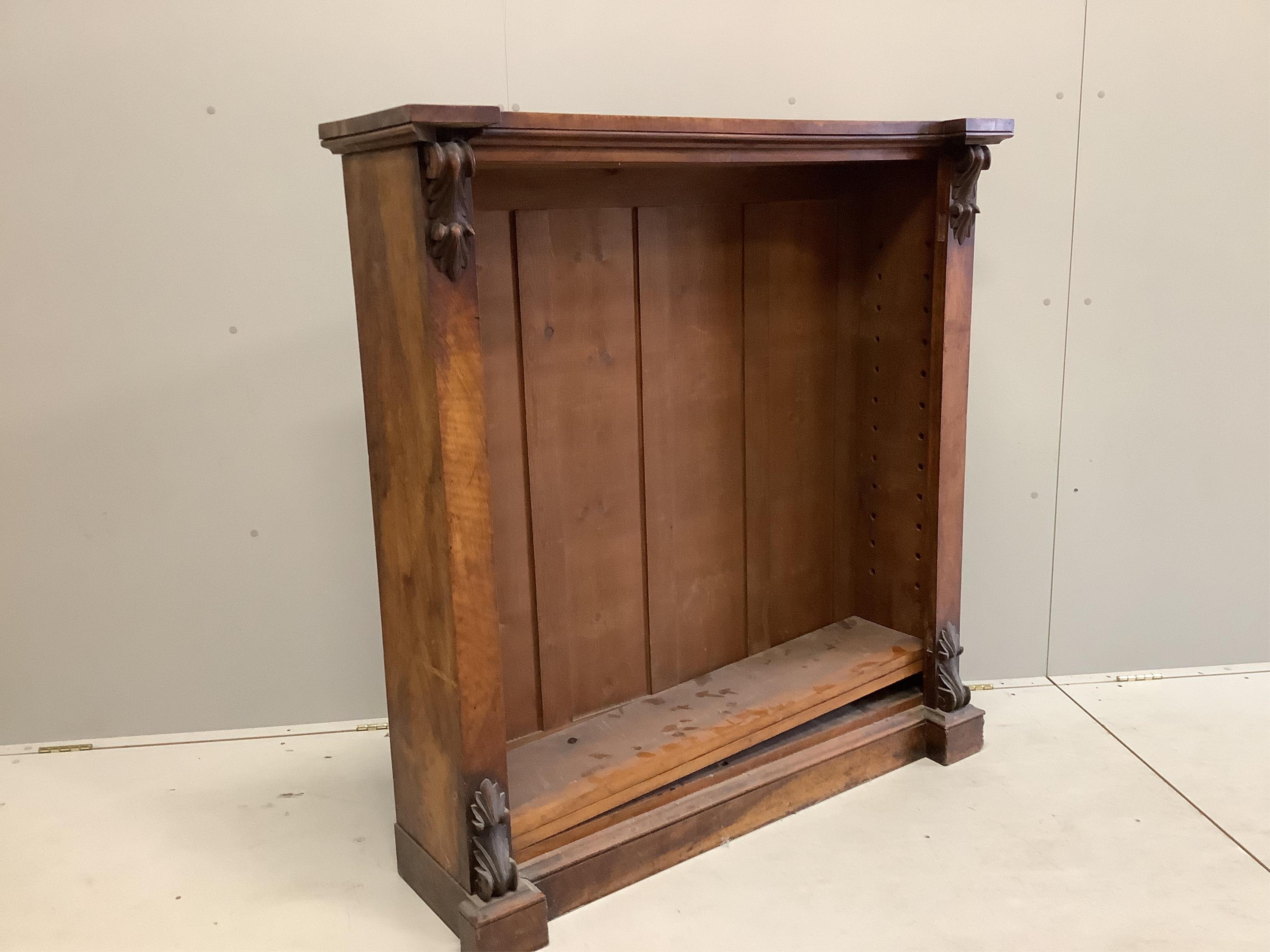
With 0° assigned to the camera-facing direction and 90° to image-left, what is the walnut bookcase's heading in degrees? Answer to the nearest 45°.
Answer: approximately 315°
